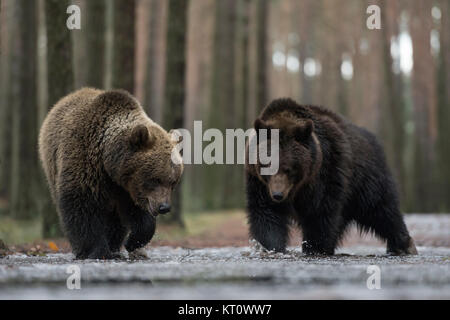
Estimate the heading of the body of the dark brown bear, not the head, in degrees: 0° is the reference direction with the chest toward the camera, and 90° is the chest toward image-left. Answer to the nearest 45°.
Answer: approximately 45°

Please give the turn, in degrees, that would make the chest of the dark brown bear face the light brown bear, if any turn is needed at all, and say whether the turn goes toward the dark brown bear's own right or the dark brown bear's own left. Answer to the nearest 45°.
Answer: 0° — it already faces it

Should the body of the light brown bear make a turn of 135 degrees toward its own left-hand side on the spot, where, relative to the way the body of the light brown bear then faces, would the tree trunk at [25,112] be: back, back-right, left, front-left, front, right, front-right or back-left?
front

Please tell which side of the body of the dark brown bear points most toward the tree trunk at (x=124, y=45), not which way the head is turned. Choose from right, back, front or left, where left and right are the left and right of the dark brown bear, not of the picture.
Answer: right

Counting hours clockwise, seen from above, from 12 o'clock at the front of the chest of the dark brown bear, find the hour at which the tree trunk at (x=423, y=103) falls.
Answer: The tree trunk is roughly at 5 o'clock from the dark brown bear.

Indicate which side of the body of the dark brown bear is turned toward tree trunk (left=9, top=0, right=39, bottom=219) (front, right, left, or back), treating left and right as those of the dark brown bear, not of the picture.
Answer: right

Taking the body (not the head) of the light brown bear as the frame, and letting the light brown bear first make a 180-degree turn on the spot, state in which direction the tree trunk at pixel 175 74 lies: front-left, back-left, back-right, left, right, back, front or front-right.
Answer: front-right

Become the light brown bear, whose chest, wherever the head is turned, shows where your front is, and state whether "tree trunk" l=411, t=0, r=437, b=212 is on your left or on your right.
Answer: on your left

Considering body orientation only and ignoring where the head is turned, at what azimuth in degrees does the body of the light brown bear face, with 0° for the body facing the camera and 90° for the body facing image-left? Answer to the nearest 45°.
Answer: approximately 315°

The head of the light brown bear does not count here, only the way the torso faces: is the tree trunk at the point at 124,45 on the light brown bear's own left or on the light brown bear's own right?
on the light brown bear's own left

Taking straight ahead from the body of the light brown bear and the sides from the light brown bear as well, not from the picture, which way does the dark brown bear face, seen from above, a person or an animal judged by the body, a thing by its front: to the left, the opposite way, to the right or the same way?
to the right

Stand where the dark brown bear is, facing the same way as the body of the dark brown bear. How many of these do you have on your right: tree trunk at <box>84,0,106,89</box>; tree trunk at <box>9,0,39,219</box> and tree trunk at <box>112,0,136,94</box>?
3

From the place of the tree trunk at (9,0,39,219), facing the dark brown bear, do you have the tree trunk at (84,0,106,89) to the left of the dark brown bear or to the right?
left
